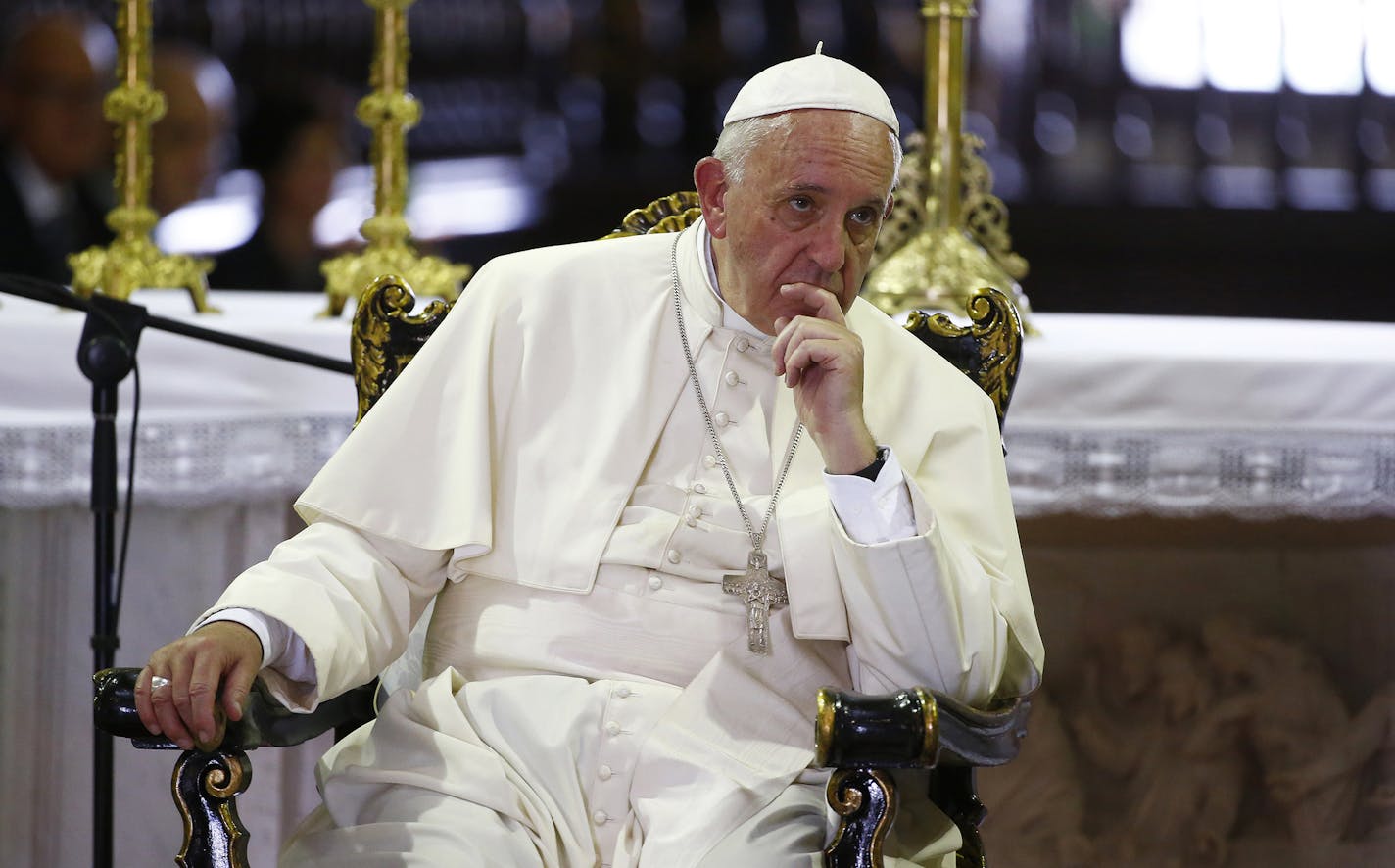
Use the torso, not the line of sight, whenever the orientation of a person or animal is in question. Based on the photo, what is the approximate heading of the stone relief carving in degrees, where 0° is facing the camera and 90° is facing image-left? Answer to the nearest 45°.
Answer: approximately 0°

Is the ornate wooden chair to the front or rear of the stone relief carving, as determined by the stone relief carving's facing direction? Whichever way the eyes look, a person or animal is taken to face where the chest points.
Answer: to the front

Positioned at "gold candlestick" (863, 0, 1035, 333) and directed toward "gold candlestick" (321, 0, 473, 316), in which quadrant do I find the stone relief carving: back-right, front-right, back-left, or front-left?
back-left

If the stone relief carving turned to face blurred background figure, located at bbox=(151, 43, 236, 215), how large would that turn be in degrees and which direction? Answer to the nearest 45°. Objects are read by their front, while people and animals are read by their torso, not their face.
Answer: approximately 135° to its right

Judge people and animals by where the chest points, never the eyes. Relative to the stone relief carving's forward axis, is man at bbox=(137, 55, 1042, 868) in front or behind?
in front

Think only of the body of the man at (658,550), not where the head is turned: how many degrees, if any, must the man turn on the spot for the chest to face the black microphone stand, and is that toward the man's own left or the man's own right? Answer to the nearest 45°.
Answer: approximately 135° to the man's own right

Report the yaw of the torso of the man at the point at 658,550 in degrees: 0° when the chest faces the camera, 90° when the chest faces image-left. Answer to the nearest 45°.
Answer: approximately 0°

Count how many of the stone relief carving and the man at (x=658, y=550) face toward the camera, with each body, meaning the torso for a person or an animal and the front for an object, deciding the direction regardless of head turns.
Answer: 2
